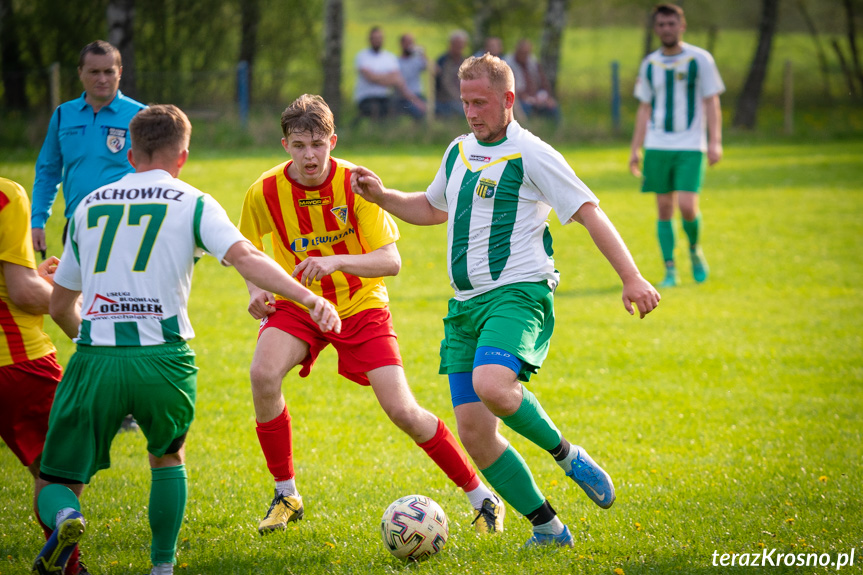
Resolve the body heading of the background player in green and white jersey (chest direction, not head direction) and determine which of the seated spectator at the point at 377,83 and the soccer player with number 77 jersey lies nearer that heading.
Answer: the soccer player with number 77 jersey

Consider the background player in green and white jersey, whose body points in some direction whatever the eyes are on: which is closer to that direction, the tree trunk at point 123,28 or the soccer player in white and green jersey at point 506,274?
the soccer player in white and green jersey

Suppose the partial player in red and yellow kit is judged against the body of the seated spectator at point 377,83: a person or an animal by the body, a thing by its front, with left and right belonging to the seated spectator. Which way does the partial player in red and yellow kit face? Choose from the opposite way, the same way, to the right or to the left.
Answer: to the left

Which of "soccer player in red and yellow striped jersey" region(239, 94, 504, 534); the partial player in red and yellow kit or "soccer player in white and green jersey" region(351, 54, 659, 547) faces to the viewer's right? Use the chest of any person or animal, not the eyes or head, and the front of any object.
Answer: the partial player in red and yellow kit

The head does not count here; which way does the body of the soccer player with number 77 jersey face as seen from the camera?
away from the camera

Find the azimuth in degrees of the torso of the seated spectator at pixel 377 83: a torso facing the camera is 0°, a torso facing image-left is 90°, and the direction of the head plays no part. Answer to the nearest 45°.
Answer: approximately 0°

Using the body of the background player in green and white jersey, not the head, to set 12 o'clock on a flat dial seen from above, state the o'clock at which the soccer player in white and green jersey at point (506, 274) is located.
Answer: The soccer player in white and green jersey is roughly at 12 o'clock from the background player in green and white jersey.

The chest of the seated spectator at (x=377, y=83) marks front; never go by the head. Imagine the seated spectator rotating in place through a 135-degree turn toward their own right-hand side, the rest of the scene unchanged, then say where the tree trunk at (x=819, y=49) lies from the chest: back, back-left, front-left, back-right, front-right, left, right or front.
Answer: right

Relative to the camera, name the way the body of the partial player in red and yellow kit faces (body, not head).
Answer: to the viewer's right
